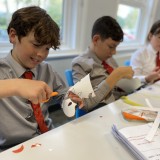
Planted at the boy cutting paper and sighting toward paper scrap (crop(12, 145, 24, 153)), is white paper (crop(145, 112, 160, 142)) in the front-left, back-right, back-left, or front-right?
front-left

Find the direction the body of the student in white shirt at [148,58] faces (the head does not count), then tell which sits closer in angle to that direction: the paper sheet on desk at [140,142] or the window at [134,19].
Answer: the paper sheet on desk

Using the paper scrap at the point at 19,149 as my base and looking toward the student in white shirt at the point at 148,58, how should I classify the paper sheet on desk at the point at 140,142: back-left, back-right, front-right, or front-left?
front-right

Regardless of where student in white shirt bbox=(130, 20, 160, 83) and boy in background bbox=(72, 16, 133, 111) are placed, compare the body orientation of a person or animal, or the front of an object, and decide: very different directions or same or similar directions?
same or similar directions

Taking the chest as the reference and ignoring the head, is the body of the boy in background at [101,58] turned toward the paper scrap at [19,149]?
no

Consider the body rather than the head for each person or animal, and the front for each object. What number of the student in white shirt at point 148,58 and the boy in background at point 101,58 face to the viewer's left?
0

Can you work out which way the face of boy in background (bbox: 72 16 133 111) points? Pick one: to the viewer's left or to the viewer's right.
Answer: to the viewer's right

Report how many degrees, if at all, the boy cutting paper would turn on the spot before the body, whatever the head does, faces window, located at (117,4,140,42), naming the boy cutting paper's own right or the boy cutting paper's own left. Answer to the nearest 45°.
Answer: approximately 90° to the boy cutting paper's own left

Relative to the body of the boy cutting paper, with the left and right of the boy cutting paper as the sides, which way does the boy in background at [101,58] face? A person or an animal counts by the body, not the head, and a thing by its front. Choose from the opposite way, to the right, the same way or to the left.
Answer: the same way

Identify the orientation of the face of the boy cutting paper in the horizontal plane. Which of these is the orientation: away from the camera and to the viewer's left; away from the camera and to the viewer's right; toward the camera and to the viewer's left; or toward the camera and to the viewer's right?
toward the camera and to the viewer's right

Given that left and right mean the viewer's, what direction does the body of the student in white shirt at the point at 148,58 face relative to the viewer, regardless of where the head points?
facing the viewer and to the right of the viewer
